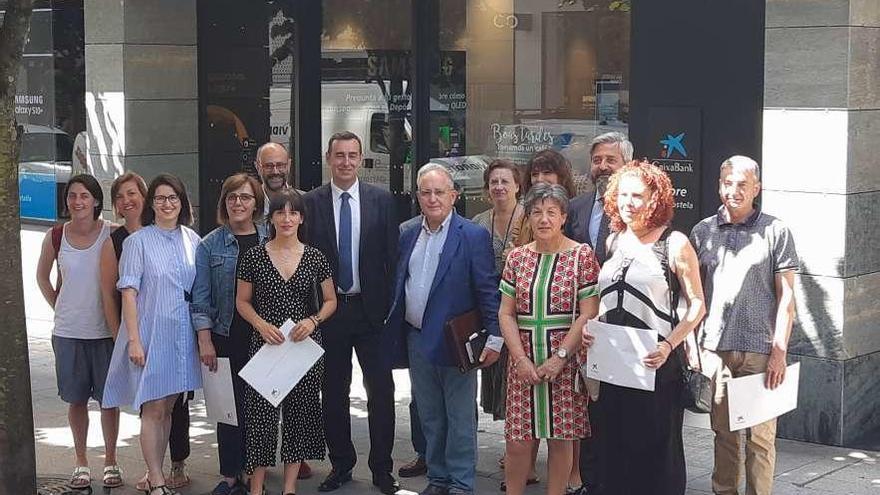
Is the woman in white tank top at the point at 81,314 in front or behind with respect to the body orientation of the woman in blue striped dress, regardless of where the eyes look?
behind

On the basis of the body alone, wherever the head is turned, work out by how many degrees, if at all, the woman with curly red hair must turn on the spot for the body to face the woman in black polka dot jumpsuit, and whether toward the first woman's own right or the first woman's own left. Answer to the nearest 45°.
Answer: approximately 45° to the first woman's own right

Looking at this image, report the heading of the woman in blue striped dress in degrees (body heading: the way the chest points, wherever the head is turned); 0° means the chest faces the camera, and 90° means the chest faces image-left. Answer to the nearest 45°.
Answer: approximately 315°

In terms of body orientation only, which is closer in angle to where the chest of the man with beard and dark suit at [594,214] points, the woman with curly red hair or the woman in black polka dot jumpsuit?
the woman with curly red hair

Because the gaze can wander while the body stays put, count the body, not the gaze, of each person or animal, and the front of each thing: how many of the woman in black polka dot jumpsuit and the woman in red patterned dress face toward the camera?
2

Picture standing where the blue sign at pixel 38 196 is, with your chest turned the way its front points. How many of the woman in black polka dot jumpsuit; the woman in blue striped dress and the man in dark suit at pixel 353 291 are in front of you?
3
